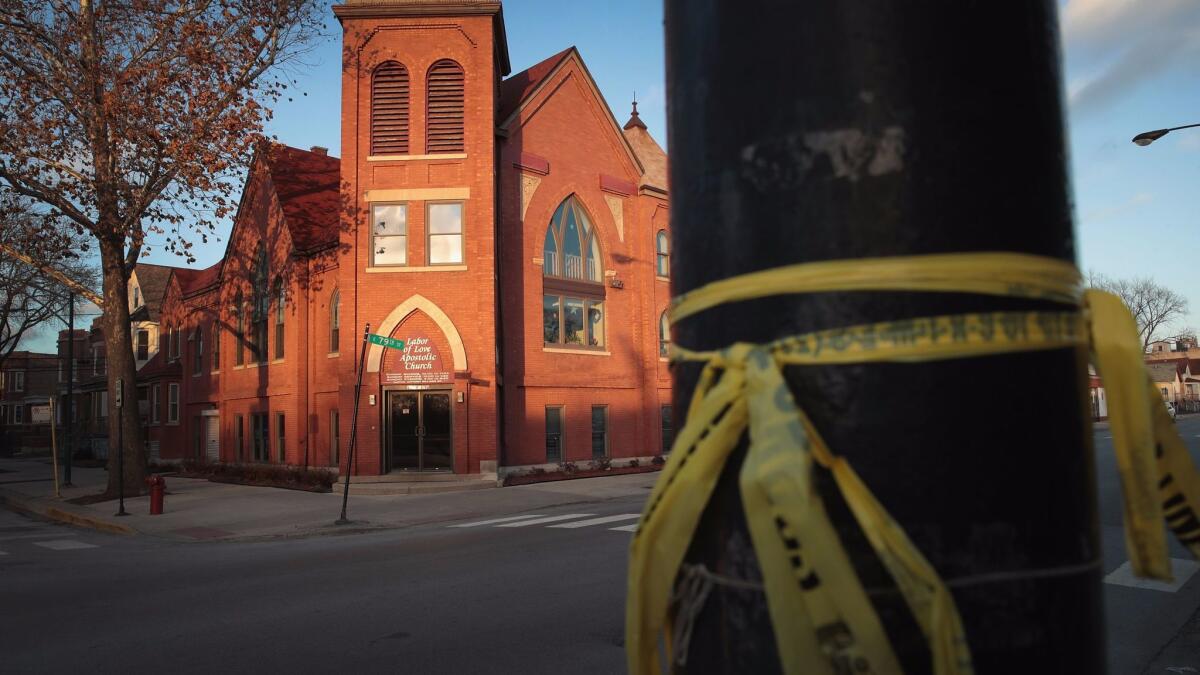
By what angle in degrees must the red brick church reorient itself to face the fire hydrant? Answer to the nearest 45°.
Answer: approximately 45° to its right

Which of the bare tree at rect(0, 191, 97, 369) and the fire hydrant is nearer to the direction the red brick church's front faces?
the fire hydrant

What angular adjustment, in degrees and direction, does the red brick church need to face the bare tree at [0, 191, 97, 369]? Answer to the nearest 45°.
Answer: approximately 135° to its right

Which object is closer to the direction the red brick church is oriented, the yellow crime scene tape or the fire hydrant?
the yellow crime scene tape

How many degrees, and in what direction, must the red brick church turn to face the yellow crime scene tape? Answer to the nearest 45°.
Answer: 0° — it already faces it

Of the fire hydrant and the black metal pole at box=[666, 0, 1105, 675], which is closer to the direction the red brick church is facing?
the black metal pole

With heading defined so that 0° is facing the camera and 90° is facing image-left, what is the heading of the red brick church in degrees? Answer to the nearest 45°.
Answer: approximately 0°

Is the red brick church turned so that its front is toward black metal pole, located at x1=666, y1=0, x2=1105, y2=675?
yes

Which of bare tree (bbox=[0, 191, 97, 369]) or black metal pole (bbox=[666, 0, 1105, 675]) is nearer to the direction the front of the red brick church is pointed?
the black metal pole
